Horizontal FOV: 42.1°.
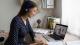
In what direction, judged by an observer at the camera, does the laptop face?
facing the viewer and to the left of the viewer

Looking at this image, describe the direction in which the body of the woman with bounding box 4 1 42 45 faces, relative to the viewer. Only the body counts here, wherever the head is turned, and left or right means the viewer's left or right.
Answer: facing the viewer and to the right of the viewer

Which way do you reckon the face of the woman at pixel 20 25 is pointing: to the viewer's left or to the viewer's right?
to the viewer's right

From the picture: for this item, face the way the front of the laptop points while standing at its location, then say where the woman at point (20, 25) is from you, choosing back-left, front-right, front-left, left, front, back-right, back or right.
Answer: front

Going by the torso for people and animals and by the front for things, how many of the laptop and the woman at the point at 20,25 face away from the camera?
0
